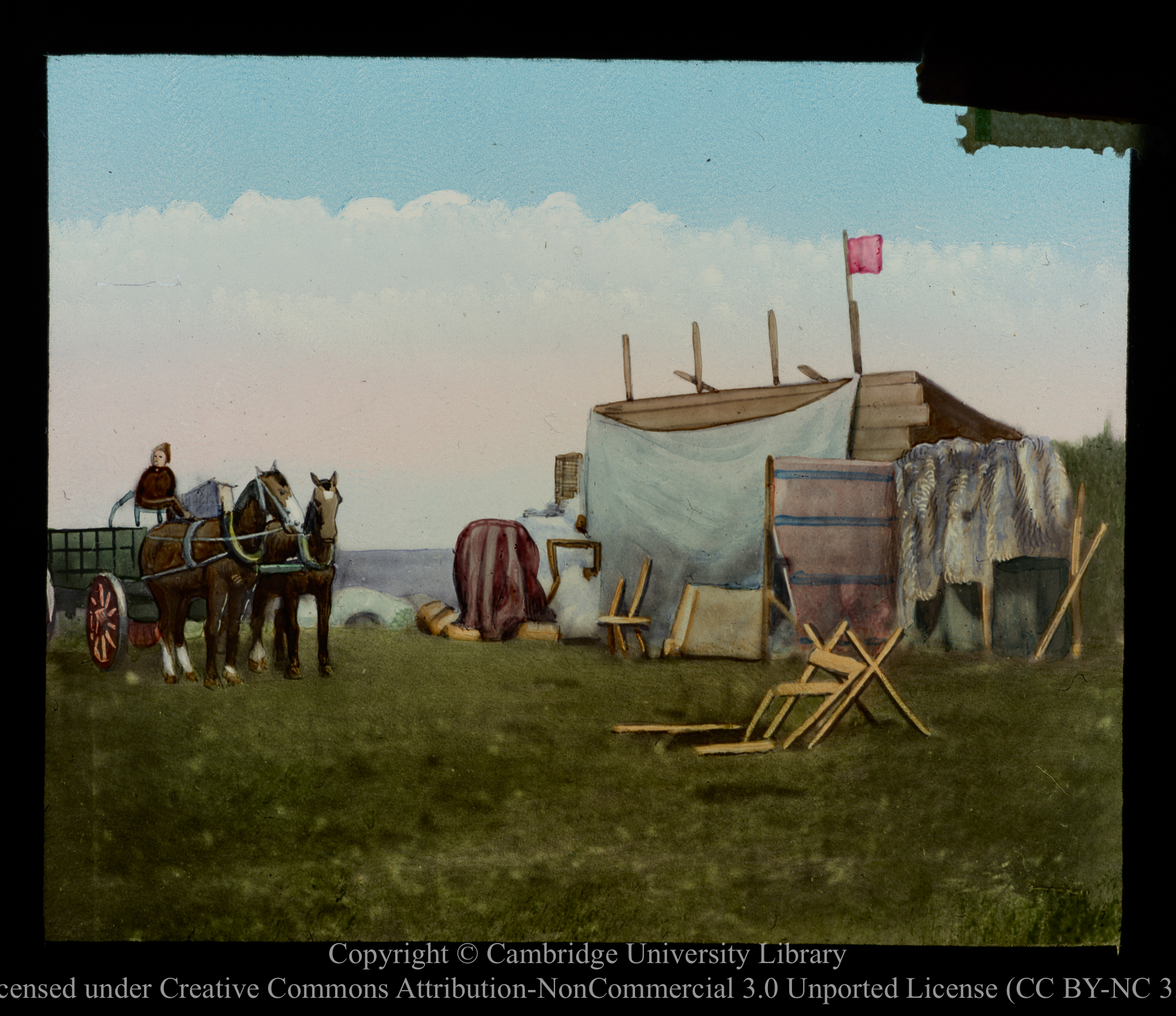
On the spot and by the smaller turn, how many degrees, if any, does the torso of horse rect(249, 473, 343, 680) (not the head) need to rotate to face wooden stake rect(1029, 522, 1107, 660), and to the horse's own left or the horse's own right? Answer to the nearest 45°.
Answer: approximately 45° to the horse's own left

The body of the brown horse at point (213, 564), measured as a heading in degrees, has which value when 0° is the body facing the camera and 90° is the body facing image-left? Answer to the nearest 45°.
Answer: approximately 315°

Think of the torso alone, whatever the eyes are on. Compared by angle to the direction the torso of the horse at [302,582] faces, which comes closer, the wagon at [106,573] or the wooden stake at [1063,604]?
the wooden stake

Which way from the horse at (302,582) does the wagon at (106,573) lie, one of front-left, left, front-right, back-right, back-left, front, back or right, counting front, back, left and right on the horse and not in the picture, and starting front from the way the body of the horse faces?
back-right

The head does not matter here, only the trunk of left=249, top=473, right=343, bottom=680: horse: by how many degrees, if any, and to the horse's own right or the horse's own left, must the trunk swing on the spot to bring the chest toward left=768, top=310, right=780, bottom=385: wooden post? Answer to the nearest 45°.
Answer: approximately 45° to the horse's own left

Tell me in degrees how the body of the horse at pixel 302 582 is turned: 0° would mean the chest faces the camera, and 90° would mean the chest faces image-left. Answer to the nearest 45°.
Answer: approximately 315°

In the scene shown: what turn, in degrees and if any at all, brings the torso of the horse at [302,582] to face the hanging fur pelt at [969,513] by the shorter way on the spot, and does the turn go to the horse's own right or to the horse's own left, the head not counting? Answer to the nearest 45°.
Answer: approximately 45° to the horse's own left
